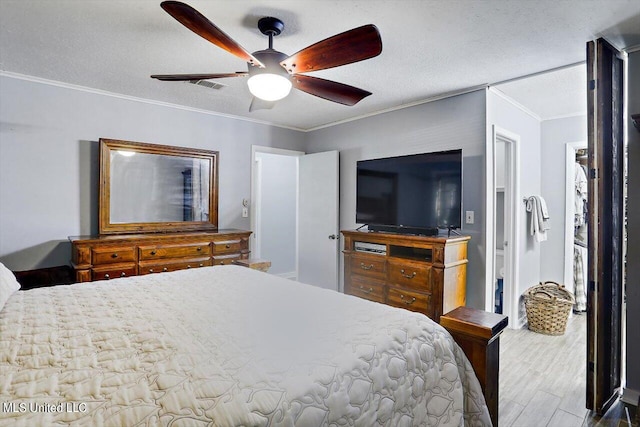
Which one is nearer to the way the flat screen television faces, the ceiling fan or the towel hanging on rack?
the ceiling fan

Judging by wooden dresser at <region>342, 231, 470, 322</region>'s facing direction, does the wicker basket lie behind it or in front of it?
behind

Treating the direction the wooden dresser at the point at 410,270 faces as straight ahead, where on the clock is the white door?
The white door is roughly at 3 o'clock from the wooden dresser.

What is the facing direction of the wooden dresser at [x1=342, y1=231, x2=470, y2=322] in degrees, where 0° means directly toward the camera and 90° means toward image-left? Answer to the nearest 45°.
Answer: approximately 45°

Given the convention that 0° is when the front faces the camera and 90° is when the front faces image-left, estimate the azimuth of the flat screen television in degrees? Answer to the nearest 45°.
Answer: approximately 45°

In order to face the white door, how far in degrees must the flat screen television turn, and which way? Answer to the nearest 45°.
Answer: approximately 90° to its right
